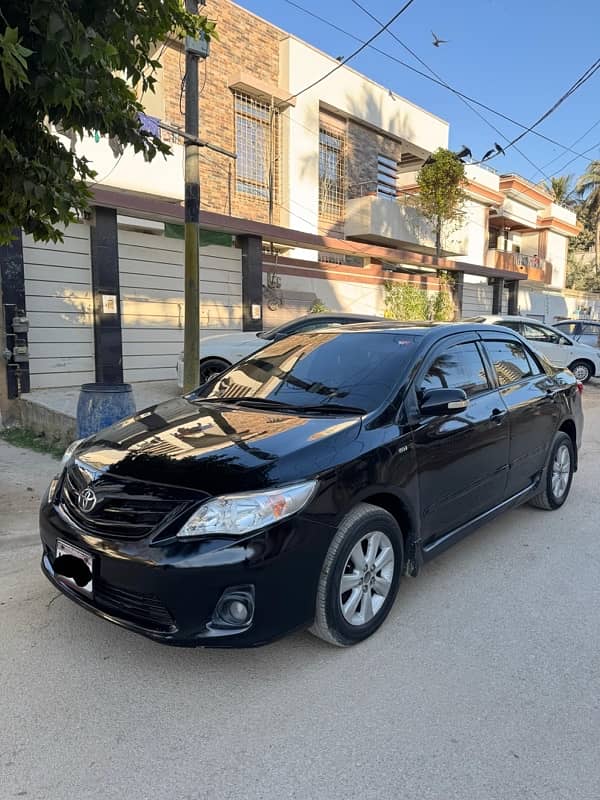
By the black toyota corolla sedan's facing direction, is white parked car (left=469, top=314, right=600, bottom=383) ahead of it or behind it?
behind

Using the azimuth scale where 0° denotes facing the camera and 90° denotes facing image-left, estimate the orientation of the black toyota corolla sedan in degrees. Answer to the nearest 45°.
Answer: approximately 45°

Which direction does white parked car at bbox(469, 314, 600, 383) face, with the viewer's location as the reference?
facing to the right of the viewer

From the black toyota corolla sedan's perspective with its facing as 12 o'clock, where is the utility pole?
The utility pole is roughly at 4 o'clock from the black toyota corolla sedan.

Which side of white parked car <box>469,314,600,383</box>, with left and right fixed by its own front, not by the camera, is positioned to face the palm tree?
left

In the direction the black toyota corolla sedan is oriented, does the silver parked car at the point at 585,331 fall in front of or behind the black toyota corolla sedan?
behind

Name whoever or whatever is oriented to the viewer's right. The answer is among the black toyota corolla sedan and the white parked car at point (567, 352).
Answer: the white parked car

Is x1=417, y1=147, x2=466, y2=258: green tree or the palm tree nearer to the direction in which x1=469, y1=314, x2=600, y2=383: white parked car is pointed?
the palm tree

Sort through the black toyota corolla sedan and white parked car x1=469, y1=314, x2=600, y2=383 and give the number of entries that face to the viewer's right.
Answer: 1

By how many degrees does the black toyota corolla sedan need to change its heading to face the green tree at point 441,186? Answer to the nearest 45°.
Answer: approximately 135° to its right
